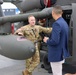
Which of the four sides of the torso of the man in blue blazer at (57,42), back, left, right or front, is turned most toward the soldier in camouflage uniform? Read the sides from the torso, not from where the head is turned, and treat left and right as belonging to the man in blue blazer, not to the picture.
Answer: front

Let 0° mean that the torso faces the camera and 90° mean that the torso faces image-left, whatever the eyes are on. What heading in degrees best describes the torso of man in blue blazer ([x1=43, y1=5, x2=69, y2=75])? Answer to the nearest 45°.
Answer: approximately 135°
